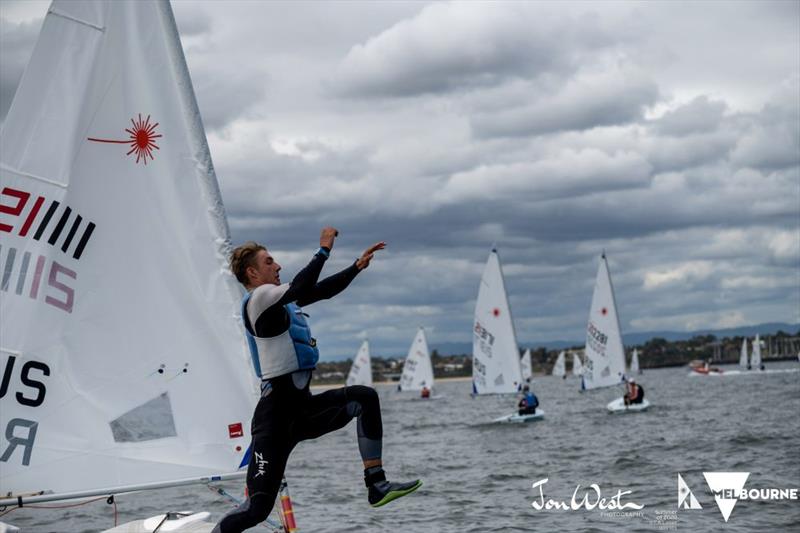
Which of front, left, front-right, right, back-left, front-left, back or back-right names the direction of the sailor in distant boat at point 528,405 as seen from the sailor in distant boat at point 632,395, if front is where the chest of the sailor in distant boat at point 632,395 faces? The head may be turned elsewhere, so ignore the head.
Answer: front-left

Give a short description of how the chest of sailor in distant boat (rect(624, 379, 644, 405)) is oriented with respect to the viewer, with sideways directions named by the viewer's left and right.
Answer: facing to the left of the viewer

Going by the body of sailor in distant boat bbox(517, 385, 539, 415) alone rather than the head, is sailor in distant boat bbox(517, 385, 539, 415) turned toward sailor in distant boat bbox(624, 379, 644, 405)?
no

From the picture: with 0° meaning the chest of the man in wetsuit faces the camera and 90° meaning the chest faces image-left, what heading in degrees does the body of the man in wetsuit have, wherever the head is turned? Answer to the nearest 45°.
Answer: approximately 270°

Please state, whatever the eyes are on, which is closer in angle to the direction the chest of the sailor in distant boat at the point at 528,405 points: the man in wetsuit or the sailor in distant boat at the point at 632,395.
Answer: the man in wetsuit

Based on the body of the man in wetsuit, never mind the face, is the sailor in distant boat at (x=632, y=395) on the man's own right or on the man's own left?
on the man's own left

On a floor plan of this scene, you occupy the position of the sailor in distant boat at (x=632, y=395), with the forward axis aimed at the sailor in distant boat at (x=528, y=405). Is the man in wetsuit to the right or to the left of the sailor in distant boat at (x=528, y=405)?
left

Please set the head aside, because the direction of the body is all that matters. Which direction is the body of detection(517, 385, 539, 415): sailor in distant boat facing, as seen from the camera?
to the viewer's left

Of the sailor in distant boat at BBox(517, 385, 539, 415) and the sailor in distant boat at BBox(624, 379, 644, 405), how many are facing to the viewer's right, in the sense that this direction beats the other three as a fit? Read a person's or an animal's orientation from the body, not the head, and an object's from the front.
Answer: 0

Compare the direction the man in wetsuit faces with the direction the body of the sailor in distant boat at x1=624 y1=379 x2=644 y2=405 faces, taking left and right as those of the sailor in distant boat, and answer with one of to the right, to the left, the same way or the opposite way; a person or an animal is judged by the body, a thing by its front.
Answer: the opposite way

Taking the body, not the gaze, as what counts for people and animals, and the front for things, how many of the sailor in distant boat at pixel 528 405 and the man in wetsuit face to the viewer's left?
1

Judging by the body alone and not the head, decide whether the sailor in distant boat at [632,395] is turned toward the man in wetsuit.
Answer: no

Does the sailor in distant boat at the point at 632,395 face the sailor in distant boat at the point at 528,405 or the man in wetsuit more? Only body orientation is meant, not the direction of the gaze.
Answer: the sailor in distant boat

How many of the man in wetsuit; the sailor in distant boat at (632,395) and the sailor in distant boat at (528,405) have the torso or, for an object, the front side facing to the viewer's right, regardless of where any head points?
1

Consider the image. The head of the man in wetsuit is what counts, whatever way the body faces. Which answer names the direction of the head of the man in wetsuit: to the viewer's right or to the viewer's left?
to the viewer's right
